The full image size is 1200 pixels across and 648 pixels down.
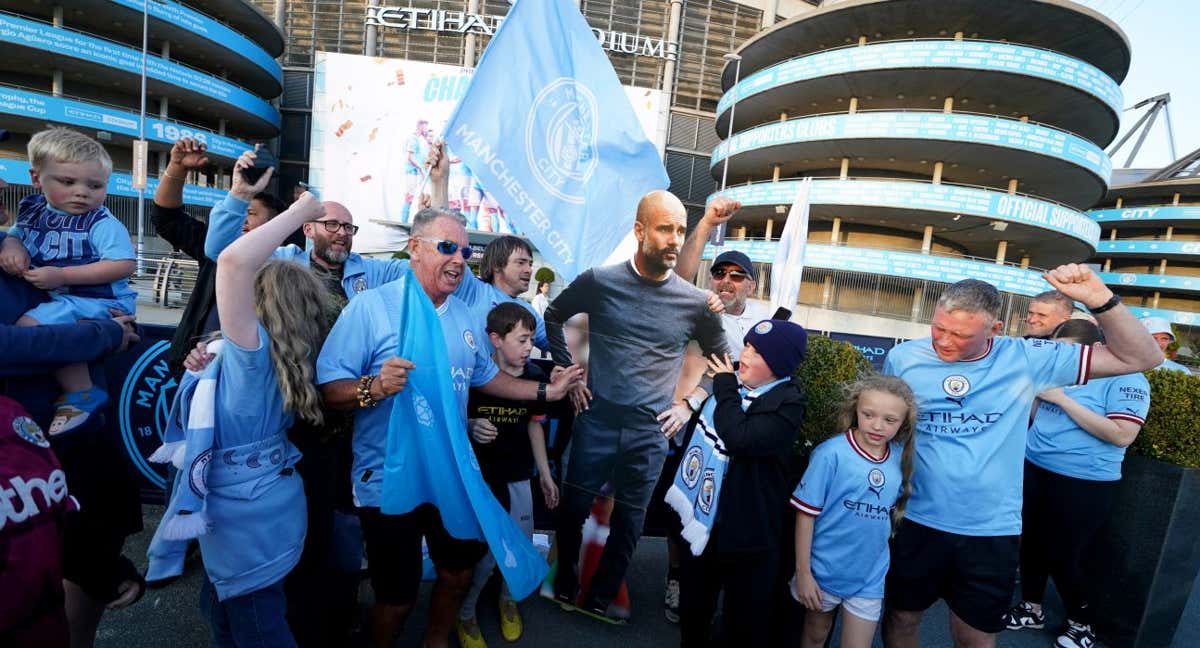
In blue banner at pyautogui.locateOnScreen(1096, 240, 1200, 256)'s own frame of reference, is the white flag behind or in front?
in front

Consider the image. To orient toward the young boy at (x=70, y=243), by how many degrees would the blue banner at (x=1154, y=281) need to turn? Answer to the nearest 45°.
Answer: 0° — it already faces them

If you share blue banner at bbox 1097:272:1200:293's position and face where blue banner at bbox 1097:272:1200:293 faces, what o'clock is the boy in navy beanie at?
The boy in navy beanie is roughly at 12 o'clock from the blue banner.

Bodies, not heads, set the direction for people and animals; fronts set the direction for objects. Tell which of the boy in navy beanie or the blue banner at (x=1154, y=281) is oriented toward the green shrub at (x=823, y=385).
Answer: the blue banner

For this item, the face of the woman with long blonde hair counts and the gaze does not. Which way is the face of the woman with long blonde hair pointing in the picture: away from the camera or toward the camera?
away from the camera

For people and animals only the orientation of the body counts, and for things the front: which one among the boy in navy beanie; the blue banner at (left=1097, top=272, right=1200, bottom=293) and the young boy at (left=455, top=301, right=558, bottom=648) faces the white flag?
the blue banner

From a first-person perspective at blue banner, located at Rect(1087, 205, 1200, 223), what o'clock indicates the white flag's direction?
The white flag is roughly at 12 o'clock from the blue banner.
